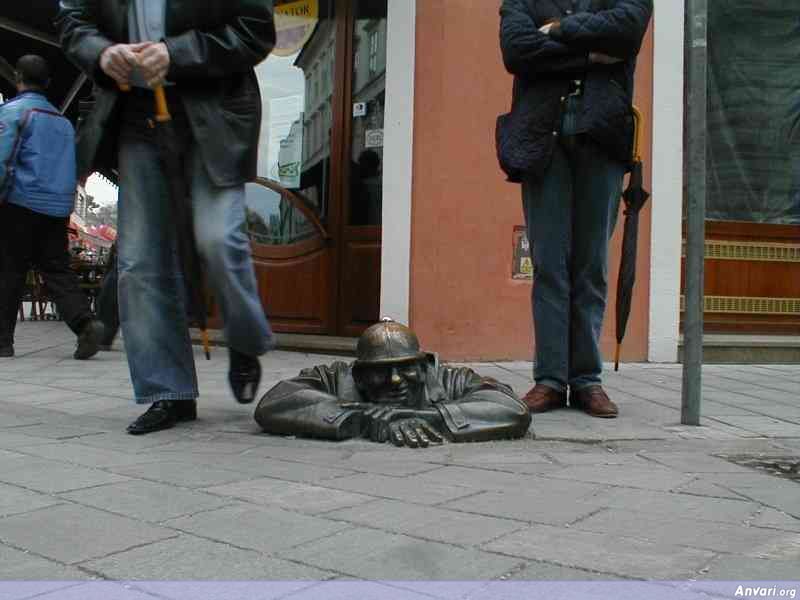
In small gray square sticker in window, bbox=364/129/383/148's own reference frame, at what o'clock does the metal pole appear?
The metal pole is roughly at 11 o'clock from the small gray square sticker in window.

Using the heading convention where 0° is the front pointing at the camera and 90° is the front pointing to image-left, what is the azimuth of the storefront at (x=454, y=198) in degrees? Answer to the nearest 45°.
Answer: approximately 0°

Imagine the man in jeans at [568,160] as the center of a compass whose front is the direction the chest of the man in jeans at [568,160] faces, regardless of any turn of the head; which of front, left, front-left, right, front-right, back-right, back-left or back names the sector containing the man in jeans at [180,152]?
front-right

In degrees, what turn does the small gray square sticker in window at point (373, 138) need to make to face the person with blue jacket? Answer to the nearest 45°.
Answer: approximately 90° to its right

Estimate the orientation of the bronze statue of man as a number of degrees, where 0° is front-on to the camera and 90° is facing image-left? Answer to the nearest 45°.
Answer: approximately 0°

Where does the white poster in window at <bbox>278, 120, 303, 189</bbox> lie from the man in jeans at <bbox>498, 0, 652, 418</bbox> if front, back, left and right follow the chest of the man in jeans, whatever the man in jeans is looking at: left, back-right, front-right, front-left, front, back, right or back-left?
back-right

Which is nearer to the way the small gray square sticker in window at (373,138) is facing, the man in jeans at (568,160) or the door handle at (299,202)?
the man in jeans

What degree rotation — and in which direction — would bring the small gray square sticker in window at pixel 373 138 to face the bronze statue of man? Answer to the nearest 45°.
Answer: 0° — it already faces it

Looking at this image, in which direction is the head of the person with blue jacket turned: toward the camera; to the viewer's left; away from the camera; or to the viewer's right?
away from the camera
